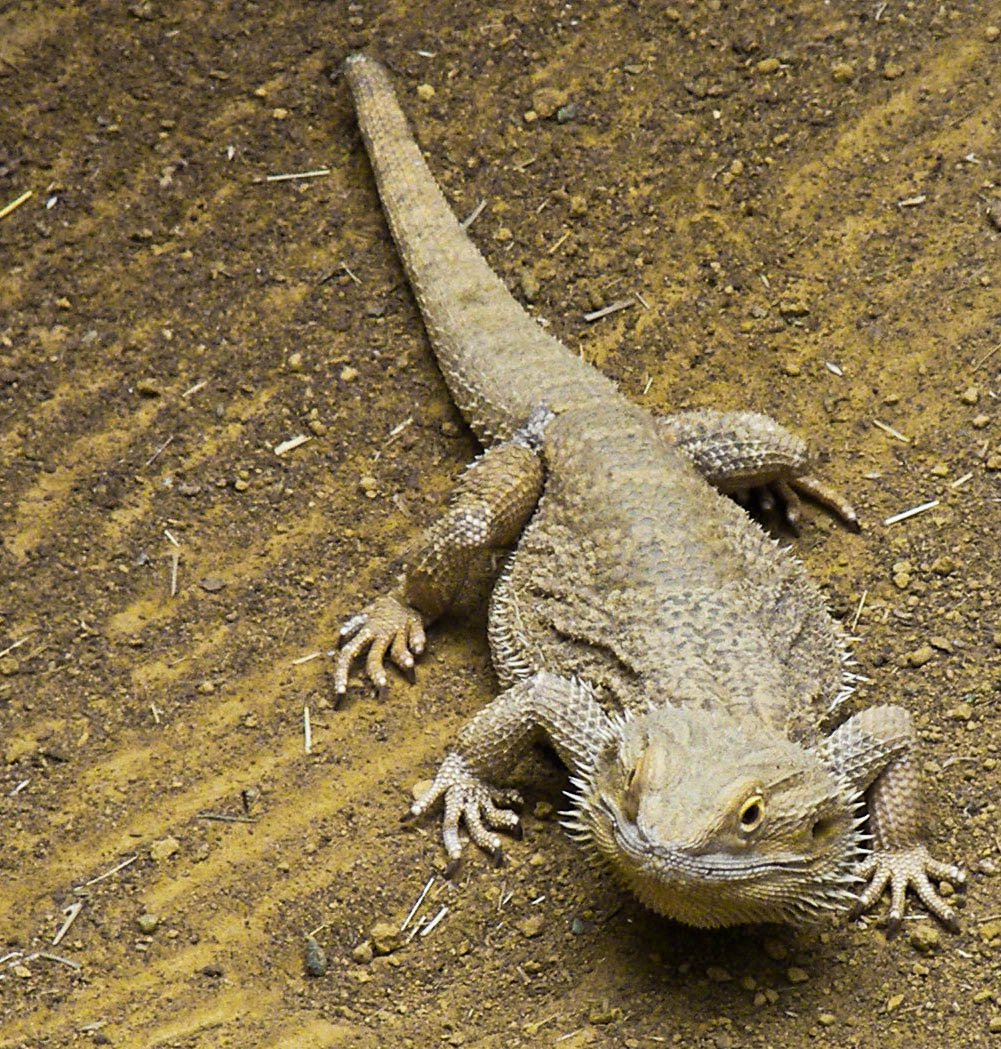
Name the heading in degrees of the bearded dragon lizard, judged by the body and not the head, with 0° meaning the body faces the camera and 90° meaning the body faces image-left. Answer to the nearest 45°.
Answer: approximately 0°

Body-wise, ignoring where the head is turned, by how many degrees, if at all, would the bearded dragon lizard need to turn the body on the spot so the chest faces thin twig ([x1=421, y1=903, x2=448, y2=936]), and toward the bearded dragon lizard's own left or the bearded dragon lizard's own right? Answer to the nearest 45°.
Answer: approximately 45° to the bearded dragon lizard's own right

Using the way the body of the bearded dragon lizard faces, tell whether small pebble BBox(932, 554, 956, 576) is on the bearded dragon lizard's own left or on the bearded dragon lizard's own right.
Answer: on the bearded dragon lizard's own left

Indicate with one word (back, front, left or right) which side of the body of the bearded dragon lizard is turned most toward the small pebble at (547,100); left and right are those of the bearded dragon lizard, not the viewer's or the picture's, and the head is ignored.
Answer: back

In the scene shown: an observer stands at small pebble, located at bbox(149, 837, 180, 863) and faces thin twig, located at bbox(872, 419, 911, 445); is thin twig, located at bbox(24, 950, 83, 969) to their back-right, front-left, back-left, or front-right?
back-right

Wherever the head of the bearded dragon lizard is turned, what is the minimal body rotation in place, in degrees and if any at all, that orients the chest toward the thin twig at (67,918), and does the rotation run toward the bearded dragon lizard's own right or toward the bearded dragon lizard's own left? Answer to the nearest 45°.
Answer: approximately 90° to the bearded dragon lizard's own right

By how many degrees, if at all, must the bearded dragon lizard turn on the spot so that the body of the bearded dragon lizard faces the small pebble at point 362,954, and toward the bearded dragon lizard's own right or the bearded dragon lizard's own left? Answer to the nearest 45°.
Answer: approximately 45° to the bearded dragon lizard's own right

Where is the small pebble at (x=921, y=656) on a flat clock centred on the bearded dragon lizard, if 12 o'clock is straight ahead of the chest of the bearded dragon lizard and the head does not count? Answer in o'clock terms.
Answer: The small pebble is roughly at 9 o'clock from the bearded dragon lizard.

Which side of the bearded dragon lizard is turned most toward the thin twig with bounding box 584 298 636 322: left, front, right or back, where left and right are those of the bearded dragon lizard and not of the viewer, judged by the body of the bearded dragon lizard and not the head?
back
